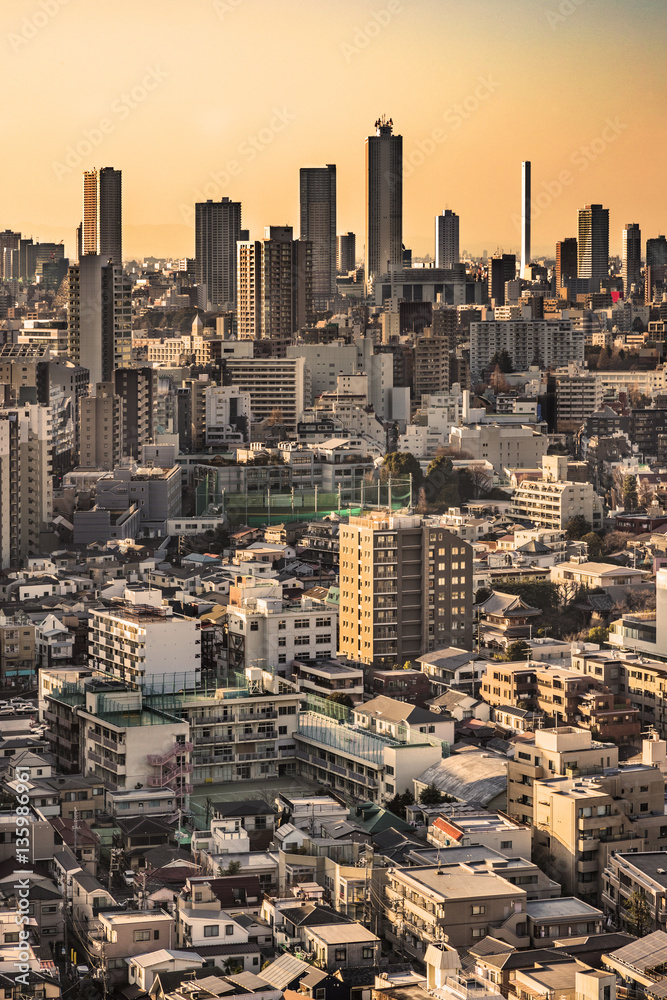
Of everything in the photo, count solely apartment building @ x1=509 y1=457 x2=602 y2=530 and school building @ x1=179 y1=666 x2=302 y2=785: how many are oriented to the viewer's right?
0

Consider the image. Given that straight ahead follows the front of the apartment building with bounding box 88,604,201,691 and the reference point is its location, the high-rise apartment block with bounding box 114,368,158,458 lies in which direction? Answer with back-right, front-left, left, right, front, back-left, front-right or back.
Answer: back-right

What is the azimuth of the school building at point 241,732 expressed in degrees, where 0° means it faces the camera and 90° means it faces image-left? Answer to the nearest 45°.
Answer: approximately 0°

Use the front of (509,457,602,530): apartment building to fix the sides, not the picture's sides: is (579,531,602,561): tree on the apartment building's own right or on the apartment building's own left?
on the apartment building's own left

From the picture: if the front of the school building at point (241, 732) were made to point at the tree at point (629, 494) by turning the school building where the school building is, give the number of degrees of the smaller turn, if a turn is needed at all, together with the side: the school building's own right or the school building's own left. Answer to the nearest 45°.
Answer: approximately 135° to the school building's own left

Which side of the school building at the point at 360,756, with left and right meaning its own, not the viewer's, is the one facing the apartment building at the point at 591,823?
left

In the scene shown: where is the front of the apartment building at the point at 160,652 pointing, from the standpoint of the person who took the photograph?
facing the viewer and to the left of the viewer

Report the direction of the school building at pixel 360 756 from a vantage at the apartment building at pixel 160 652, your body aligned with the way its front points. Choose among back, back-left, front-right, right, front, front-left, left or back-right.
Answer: left

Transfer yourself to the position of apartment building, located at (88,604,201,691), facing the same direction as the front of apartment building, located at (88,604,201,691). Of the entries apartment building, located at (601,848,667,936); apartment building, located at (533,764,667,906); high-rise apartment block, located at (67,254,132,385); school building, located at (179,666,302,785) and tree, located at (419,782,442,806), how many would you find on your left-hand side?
4

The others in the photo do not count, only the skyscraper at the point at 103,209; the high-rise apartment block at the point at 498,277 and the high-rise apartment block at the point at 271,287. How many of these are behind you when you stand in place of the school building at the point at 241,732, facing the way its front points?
3

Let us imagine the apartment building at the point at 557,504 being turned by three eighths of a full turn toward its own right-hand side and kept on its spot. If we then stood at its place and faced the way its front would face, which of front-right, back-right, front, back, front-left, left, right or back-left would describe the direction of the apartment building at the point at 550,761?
back

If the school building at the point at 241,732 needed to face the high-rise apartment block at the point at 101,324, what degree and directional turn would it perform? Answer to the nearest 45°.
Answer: approximately 180°

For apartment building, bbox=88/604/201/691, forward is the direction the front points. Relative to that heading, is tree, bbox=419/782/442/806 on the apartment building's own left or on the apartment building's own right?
on the apartment building's own left

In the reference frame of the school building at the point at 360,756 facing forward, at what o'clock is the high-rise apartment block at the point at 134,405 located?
The high-rise apartment block is roughly at 4 o'clock from the school building.
